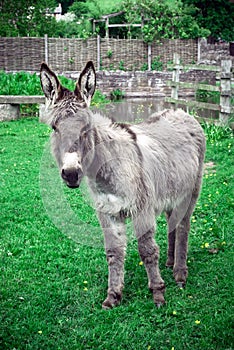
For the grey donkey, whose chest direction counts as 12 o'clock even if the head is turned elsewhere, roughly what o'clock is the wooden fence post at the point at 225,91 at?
The wooden fence post is roughly at 5 o'clock from the grey donkey.

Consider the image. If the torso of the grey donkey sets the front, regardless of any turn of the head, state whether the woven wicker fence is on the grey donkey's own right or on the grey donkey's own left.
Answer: on the grey donkey's own right

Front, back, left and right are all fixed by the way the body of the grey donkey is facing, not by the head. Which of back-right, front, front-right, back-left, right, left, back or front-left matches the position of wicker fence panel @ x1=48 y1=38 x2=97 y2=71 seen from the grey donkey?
back-right

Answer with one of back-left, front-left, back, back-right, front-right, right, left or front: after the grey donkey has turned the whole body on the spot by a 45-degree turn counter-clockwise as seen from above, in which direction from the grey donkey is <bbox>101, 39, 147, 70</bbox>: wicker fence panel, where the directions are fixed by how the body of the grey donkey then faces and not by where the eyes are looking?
back

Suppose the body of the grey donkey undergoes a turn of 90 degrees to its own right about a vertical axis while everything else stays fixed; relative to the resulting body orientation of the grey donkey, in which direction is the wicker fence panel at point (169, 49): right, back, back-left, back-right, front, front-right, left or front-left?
front-right

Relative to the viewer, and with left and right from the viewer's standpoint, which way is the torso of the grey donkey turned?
facing the viewer and to the left of the viewer
